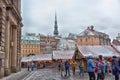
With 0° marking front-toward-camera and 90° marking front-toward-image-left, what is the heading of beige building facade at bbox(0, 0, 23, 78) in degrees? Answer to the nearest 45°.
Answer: approximately 270°
